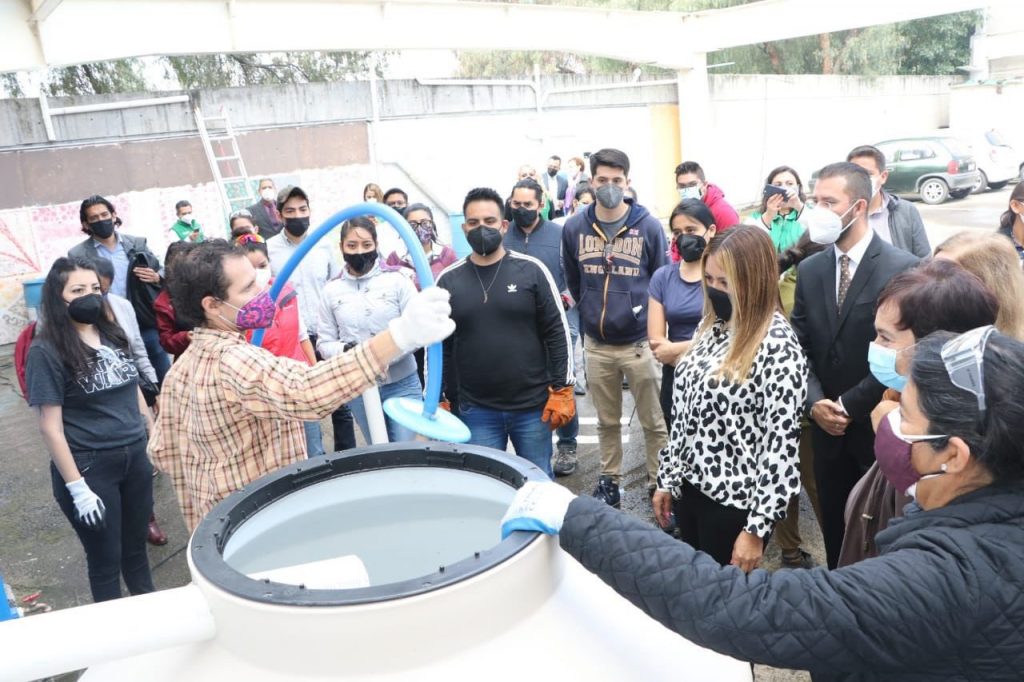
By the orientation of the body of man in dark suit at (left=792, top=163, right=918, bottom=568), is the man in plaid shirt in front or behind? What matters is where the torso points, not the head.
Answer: in front

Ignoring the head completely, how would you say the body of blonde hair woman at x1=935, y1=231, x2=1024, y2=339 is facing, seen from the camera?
to the viewer's left

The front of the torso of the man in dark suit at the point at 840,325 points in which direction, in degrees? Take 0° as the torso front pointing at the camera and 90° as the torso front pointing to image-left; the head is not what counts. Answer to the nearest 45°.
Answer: approximately 45°

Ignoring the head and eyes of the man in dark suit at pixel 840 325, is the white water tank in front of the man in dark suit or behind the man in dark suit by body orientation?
in front

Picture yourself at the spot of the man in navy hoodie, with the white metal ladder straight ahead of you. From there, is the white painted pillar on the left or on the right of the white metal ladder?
right

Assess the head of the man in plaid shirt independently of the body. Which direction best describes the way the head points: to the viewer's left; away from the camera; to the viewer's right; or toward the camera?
to the viewer's right

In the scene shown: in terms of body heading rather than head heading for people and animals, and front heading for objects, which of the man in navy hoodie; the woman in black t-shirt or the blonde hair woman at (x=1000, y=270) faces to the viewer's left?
the blonde hair woman

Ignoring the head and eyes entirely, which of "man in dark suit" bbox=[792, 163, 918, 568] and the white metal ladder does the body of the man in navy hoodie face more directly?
the man in dark suit

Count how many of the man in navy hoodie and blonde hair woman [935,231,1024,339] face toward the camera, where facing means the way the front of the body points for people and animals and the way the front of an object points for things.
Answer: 1

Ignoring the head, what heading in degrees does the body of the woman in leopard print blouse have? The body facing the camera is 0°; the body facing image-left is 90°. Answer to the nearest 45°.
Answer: approximately 45°

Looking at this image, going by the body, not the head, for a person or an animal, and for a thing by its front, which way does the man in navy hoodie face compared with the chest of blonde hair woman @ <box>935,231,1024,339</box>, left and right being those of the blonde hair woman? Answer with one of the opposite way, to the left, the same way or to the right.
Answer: to the left

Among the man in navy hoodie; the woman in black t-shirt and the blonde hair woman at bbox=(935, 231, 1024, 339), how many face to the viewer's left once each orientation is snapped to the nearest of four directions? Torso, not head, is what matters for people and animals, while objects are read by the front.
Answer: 1

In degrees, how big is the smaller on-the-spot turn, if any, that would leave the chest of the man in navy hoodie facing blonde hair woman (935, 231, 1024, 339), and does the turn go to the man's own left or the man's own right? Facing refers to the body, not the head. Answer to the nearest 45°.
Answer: approximately 45° to the man's own left
